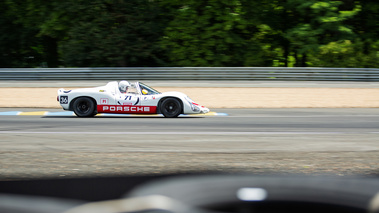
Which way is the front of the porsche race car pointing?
to the viewer's right

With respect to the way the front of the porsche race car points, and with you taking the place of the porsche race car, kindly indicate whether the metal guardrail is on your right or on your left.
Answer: on your left
